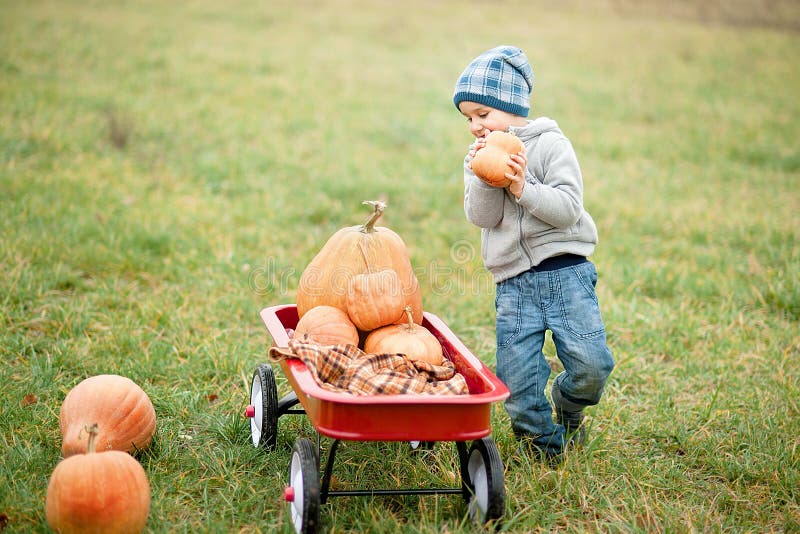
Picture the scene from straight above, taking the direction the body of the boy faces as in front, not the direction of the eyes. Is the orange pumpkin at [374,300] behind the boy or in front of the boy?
in front

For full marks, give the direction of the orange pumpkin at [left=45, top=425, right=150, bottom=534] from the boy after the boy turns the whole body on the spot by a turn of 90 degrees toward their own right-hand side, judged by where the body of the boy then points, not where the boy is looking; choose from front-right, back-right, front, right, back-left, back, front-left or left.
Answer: left
